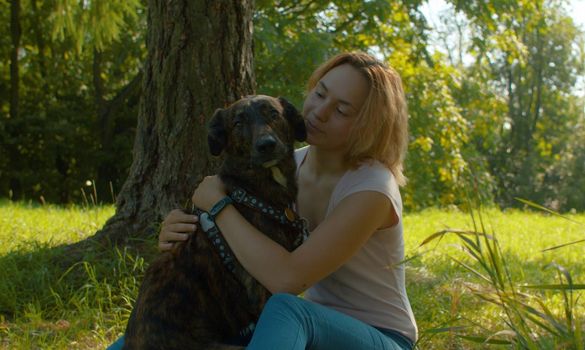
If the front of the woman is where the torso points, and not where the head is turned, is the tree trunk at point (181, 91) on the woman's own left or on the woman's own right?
on the woman's own right

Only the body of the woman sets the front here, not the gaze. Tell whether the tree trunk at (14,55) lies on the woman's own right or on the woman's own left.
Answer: on the woman's own right

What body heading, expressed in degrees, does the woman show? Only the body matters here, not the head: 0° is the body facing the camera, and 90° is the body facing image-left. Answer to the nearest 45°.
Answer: approximately 45°

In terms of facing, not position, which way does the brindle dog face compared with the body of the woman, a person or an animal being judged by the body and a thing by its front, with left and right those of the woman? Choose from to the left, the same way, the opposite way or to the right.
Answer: to the left

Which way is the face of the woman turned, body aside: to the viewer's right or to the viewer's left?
to the viewer's left
